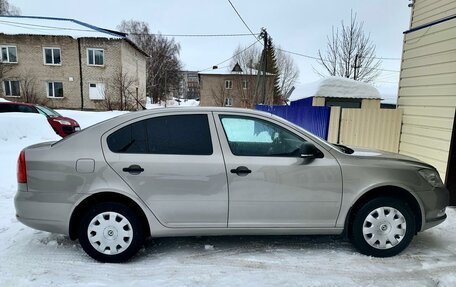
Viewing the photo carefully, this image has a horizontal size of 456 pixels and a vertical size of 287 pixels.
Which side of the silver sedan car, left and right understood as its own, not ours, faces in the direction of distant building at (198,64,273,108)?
left

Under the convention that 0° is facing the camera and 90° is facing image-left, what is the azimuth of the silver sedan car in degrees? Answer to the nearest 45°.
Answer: approximately 270°

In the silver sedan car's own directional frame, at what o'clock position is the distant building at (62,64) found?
The distant building is roughly at 8 o'clock from the silver sedan car.

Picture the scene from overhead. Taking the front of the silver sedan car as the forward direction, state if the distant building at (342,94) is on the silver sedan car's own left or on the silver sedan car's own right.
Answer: on the silver sedan car's own left

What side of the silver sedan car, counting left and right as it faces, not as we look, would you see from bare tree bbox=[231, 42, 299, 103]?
left
